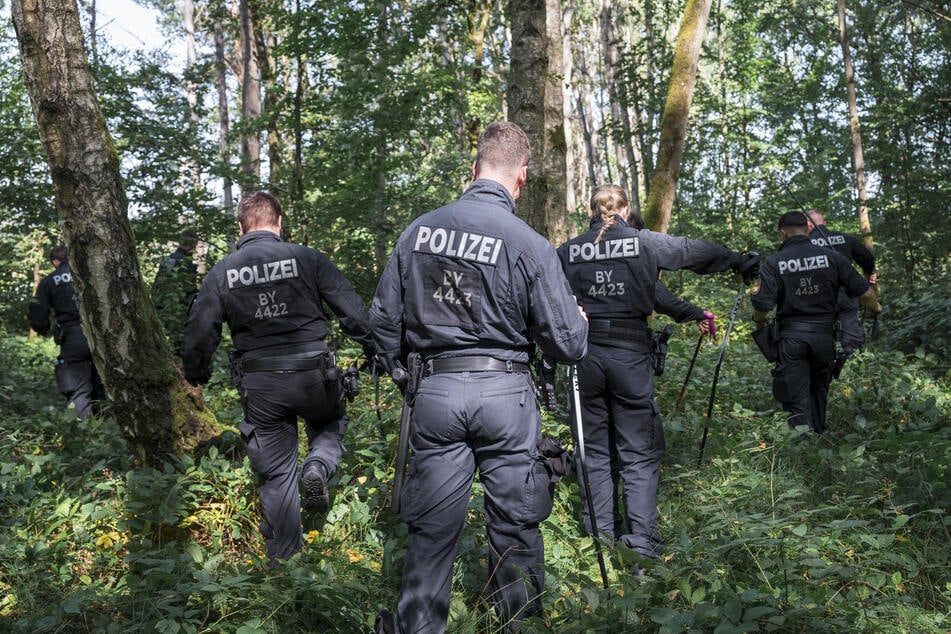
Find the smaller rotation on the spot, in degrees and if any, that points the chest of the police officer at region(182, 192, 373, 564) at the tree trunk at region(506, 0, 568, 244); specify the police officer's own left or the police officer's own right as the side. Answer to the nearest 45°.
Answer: approximately 45° to the police officer's own right

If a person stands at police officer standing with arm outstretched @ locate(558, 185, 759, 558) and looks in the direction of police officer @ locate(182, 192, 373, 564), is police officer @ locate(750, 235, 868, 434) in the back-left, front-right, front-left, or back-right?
back-right

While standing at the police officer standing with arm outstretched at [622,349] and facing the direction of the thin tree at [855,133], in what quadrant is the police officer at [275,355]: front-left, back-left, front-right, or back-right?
back-left

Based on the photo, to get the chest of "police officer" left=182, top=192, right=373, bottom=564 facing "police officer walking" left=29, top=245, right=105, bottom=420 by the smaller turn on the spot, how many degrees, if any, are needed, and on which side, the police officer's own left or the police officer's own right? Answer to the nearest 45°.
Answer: approximately 45° to the police officer's own left

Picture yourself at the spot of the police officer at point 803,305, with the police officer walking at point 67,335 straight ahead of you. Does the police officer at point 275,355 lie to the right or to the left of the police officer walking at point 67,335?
left

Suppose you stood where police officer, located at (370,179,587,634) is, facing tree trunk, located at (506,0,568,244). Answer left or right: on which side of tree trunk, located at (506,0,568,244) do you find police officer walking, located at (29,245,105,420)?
left

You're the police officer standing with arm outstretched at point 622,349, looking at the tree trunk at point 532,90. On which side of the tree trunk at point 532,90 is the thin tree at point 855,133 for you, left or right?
right

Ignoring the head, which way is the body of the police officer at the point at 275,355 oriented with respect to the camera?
away from the camera

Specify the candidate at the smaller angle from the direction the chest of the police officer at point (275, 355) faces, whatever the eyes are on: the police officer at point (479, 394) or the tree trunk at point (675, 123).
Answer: the tree trunk

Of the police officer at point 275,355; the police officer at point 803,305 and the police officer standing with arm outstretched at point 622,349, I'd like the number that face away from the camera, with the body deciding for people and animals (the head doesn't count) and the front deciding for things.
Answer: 3

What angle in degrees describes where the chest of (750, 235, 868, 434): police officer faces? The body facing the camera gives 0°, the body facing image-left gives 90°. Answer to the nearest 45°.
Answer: approximately 180°

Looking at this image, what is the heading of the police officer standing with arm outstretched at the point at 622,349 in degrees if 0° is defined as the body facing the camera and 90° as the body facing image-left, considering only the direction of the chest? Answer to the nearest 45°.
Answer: approximately 180°

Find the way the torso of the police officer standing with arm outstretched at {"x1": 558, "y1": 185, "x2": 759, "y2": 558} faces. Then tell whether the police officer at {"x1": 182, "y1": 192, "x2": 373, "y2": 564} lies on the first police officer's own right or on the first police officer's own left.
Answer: on the first police officer's own left

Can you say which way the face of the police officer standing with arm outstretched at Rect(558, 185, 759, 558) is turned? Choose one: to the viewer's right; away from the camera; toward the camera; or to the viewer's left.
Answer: away from the camera

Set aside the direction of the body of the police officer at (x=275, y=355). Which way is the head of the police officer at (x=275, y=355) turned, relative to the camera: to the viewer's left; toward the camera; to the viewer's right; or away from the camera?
away from the camera

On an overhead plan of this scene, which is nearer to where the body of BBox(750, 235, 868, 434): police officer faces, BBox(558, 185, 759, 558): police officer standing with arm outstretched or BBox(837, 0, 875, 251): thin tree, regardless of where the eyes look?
the thin tree

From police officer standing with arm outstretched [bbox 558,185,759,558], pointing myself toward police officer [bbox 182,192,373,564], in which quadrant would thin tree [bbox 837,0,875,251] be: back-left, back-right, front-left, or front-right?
back-right

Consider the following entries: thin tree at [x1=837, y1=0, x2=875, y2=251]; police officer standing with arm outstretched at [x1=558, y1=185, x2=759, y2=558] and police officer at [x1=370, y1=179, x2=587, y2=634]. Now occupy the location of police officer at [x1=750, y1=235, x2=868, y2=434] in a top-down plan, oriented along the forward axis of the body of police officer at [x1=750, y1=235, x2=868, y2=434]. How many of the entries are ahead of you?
1
